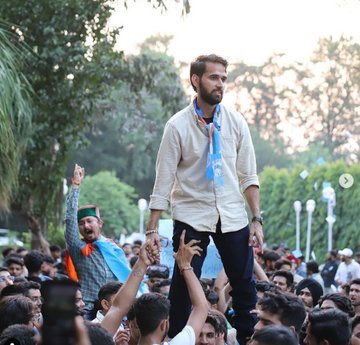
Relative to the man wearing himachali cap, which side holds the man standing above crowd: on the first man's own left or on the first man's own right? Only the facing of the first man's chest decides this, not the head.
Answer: on the first man's own left

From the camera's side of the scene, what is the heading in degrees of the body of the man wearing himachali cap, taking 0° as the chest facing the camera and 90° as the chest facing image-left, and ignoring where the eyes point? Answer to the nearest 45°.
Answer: approximately 45°
